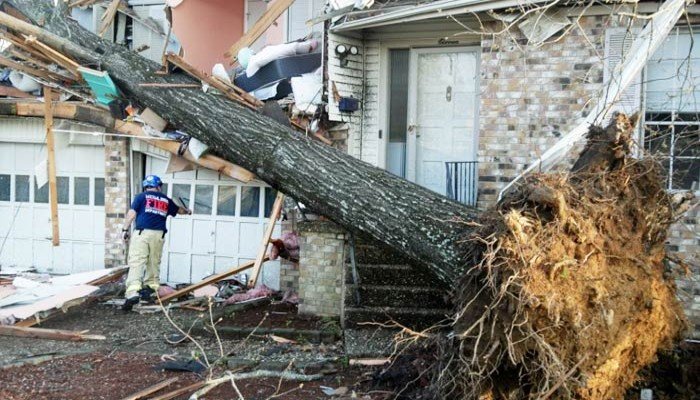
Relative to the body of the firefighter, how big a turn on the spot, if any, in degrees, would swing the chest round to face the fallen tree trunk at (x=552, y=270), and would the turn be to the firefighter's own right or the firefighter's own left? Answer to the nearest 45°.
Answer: approximately 135° to the firefighter's own right

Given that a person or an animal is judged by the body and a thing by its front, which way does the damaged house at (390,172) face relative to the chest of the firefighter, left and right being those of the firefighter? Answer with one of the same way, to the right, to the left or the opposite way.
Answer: the opposite way

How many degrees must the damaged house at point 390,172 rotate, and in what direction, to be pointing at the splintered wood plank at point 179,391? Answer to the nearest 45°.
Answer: approximately 45° to its right

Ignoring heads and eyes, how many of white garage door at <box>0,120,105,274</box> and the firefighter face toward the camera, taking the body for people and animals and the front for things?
1

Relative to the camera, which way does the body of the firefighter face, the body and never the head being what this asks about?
away from the camera

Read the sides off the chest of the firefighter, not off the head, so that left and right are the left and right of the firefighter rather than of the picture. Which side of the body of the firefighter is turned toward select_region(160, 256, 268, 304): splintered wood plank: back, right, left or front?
right

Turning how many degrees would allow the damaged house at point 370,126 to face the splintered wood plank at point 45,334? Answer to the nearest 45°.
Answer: approximately 90° to its right

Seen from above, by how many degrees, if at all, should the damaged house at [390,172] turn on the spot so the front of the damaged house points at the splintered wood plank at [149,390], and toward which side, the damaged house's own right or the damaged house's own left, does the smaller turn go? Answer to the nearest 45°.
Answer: approximately 45° to the damaged house's own right

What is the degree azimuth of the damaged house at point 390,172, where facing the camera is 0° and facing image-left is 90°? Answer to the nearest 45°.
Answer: approximately 0°
